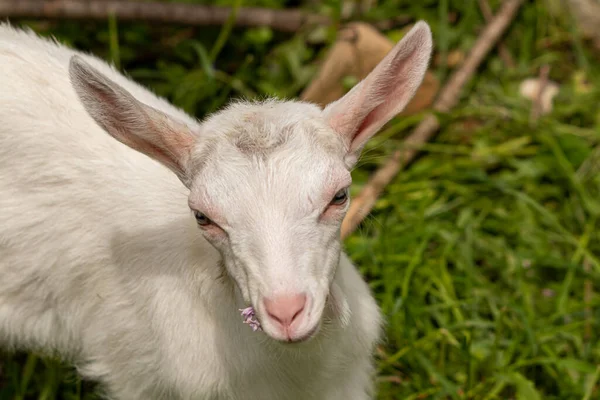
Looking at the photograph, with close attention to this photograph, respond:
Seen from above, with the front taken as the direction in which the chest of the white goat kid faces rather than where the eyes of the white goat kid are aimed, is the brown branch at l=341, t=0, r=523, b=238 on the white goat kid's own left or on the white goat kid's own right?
on the white goat kid's own left
